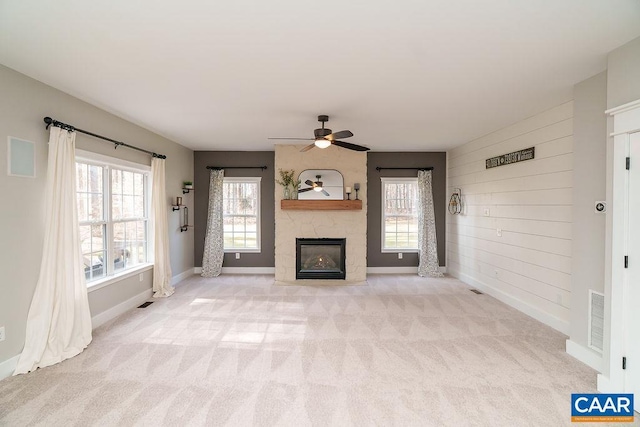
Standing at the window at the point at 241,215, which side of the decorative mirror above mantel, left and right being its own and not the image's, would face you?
right

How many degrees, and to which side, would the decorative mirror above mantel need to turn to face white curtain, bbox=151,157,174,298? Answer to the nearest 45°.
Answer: approximately 90° to its right

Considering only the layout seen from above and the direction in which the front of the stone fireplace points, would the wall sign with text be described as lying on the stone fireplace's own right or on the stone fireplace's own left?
on the stone fireplace's own left

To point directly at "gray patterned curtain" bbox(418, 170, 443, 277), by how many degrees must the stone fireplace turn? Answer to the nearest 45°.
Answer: approximately 90° to its left

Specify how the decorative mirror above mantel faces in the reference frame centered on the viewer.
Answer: facing the viewer

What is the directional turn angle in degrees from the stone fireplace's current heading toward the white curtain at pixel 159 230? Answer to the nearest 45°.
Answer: approximately 90° to its right

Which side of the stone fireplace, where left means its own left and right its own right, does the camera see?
front

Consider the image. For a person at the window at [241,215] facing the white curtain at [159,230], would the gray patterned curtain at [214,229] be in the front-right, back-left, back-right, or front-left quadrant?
front-right

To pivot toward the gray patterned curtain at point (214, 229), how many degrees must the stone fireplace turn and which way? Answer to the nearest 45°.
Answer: approximately 90° to its right

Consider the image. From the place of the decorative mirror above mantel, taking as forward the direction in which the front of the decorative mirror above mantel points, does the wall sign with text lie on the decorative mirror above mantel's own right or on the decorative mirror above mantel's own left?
on the decorative mirror above mantel's own left

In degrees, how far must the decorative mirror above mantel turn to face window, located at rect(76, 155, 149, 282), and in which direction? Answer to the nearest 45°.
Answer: approximately 45° to its right
